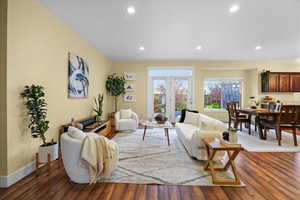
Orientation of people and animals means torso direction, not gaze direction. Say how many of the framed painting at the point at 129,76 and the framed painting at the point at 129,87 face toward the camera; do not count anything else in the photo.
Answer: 2

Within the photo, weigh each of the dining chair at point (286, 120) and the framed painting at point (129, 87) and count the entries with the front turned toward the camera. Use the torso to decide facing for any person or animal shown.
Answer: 1

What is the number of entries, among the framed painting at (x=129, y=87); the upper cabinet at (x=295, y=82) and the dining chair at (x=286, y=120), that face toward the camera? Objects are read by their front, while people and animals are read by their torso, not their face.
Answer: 2

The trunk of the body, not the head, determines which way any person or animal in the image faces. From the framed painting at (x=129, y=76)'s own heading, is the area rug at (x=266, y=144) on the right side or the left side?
on its left

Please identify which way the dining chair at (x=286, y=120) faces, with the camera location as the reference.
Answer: facing away from the viewer and to the left of the viewer

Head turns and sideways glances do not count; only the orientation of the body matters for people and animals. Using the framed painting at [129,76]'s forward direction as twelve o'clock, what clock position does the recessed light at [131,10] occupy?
The recessed light is roughly at 12 o'clock from the framed painting.

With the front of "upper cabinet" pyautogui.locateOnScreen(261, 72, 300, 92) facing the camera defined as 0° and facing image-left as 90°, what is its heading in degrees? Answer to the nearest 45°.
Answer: approximately 0°

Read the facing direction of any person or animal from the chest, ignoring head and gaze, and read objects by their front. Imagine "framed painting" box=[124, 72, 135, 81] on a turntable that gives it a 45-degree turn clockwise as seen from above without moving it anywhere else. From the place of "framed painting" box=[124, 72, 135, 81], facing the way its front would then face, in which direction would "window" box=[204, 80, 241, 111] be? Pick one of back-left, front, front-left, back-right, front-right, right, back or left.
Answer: back-left
